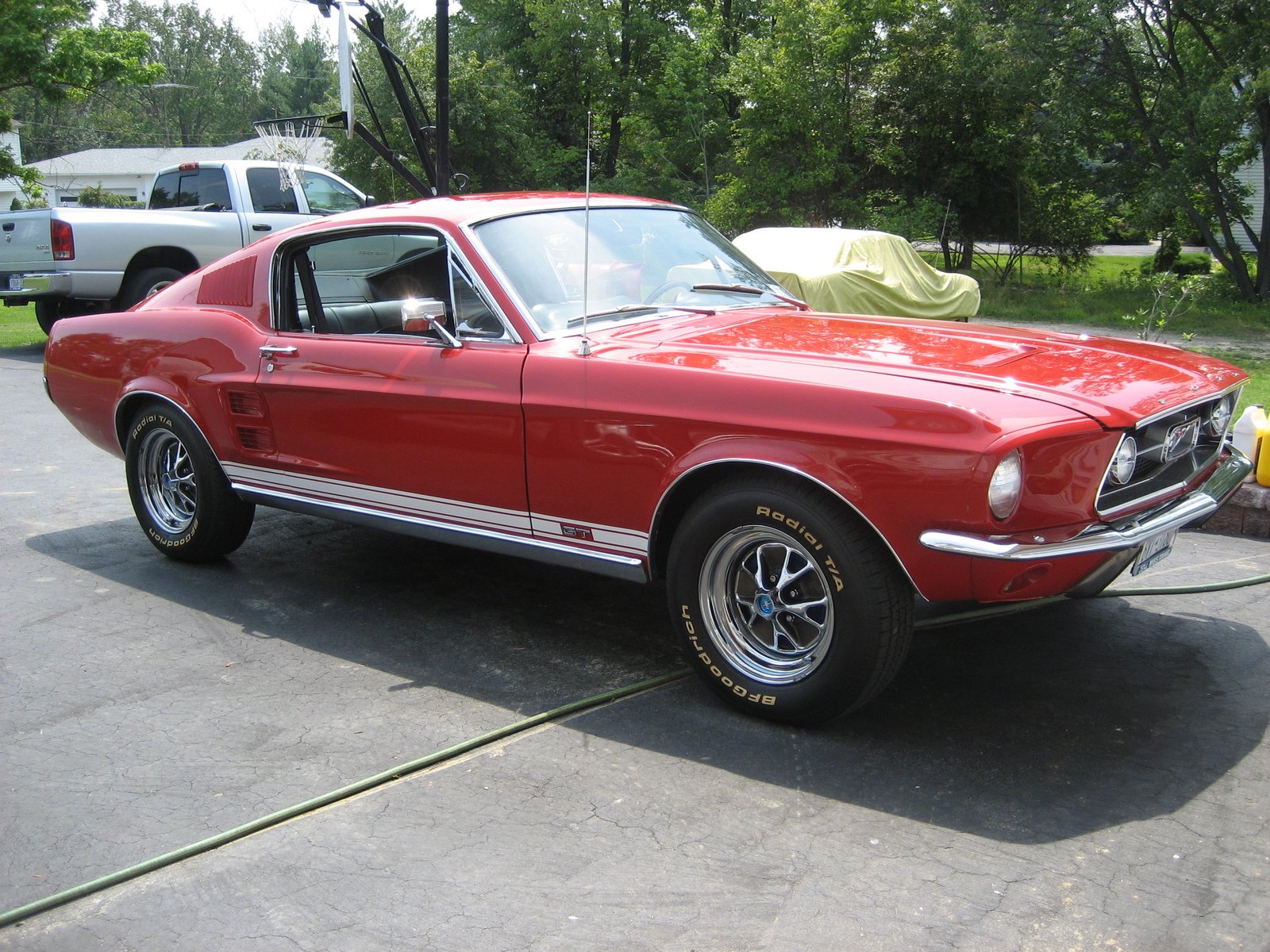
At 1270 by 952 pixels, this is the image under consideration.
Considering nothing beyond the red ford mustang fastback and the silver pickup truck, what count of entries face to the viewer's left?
0

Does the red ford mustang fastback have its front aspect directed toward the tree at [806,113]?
no

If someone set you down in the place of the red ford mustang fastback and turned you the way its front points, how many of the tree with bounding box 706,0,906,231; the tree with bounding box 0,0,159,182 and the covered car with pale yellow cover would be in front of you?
0

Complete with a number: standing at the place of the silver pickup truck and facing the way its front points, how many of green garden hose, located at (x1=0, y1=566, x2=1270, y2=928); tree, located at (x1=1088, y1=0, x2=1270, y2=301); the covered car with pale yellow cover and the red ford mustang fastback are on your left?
0

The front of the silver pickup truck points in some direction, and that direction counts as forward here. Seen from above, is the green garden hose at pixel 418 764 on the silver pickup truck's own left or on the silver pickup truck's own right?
on the silver pickup truck's own right

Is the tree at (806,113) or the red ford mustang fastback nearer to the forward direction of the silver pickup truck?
the tree

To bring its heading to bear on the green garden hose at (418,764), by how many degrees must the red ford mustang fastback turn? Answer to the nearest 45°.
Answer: approximately 90° to its right

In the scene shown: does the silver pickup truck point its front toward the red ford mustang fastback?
no

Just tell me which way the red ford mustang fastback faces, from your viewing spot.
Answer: facing the viewer and to the right of the viewer

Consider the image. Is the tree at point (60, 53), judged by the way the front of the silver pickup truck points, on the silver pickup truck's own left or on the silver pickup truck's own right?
on the silver pickup truck's own left

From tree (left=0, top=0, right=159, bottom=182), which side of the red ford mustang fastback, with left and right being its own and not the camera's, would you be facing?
back

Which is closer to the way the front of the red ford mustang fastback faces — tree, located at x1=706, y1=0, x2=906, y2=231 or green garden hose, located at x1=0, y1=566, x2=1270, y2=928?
the green garden hose

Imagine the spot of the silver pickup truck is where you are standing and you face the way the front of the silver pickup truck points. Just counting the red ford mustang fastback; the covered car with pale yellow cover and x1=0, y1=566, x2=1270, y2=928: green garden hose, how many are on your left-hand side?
0

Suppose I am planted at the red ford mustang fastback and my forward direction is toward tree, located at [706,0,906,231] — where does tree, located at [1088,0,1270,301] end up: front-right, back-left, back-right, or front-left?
front-right

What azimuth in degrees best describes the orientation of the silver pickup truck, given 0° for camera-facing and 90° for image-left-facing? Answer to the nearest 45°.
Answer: approximately 225°

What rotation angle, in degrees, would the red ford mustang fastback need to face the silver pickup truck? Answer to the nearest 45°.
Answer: approximately 180°

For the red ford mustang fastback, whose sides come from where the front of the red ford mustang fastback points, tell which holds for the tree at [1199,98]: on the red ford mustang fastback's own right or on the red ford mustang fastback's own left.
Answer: on the red ford mustang fastback's own left

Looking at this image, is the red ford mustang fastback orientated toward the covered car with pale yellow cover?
no
